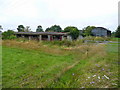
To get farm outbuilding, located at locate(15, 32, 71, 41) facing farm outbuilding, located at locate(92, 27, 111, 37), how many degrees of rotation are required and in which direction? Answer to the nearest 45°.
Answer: approximately 135° to its left

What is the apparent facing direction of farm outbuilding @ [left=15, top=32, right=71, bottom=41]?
toward the camera
